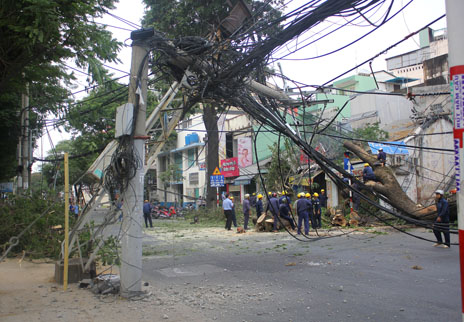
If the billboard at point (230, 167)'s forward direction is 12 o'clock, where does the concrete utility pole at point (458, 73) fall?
The concrete utility pole is roughly at 12 o'clock from the billboard.

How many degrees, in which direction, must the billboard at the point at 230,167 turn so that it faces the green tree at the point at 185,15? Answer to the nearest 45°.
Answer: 0° — it already faces it

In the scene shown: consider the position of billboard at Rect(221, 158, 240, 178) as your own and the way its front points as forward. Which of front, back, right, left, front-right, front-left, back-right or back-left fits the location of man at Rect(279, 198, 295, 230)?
front

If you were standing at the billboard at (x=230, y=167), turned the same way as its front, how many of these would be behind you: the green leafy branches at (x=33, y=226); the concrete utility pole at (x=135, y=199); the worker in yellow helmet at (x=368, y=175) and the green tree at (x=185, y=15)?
0

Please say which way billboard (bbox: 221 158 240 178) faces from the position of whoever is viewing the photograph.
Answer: facing the viewer

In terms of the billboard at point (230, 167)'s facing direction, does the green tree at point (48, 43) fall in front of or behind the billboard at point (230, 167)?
in front

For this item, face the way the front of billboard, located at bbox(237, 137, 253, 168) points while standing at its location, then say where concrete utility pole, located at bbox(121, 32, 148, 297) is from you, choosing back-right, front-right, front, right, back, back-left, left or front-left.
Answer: front

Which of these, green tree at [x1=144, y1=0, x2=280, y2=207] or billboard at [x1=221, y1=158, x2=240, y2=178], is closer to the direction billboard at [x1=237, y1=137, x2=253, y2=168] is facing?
the green tree

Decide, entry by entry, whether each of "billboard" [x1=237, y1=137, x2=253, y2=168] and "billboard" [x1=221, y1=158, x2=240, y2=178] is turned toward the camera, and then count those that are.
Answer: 2

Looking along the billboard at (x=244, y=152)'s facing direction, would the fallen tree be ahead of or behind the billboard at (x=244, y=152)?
ahead

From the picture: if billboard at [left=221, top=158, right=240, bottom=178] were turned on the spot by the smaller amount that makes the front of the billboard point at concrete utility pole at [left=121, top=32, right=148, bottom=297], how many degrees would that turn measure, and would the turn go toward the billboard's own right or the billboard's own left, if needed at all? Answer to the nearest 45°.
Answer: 0° — it already faces it

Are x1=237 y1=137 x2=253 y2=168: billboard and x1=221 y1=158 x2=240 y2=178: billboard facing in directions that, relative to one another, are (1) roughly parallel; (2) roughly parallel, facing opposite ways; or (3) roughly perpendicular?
roughly parallel

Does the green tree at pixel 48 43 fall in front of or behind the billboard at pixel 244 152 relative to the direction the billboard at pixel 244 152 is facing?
in front
